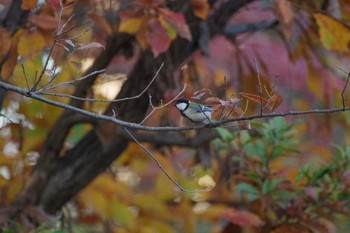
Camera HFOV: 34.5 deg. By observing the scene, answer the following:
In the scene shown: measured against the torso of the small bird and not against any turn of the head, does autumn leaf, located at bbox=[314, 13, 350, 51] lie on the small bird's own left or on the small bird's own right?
on the small bird's own right

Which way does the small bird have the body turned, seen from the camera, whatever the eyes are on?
to the viewer's left

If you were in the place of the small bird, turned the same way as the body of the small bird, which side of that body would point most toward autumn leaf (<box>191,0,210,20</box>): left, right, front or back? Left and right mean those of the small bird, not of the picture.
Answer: right

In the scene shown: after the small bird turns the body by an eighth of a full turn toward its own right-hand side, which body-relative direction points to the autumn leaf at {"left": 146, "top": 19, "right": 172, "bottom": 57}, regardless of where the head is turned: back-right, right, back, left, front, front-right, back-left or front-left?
front-right

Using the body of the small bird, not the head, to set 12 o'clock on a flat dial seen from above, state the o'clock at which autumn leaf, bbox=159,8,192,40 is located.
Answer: The autumn leaf is roughly at 3 o'clock from the small bird.

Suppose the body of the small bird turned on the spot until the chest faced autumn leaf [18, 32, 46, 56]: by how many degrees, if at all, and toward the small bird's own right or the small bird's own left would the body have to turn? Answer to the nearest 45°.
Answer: approximately 45° to the small bird's own right
